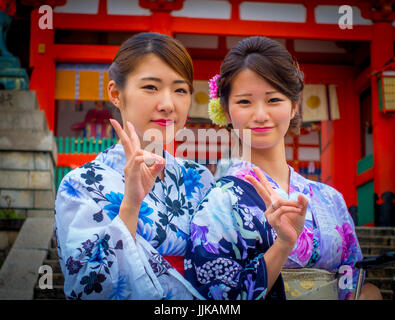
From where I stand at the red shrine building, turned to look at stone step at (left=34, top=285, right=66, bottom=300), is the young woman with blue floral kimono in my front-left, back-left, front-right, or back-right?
front-left

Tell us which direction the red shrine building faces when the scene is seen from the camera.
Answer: facing the viewer

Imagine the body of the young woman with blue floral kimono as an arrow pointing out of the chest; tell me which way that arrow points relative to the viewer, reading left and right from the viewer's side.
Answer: facing the viewer and to the right of the viewer

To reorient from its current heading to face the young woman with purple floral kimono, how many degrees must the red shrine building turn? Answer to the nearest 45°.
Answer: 0° — it already faces them

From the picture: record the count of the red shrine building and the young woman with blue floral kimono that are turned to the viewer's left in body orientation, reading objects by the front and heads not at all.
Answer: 0

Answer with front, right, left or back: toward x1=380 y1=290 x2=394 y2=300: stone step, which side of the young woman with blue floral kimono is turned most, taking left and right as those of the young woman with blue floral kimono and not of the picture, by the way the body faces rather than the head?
left
